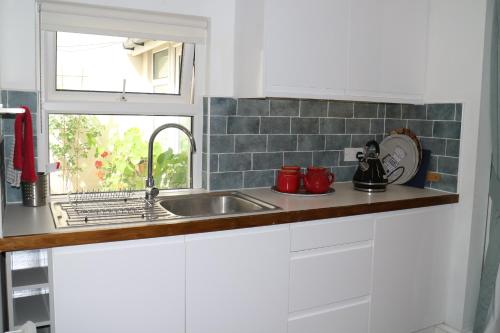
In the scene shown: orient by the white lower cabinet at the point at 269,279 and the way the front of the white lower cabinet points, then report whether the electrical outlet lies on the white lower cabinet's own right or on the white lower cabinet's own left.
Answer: on the white lower cabinet's own left

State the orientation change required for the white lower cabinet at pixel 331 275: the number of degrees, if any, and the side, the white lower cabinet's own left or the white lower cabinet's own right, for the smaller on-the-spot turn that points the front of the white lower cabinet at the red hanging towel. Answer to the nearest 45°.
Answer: approximately 90° to the white lower cabinet's own right

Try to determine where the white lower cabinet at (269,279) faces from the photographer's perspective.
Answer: facing the viewer and to the right of the viewer

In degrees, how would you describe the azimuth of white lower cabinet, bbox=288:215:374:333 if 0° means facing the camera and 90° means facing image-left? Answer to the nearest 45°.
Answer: approximately 315°

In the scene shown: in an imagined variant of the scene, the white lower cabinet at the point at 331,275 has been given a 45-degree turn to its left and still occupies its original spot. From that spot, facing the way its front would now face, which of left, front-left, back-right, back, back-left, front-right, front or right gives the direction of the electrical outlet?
left

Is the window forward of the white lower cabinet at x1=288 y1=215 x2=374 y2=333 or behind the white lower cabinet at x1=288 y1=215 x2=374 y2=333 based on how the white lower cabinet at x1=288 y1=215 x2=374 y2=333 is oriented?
behind

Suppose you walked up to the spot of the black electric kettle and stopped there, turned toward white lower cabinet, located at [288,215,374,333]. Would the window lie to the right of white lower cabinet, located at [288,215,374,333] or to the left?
right
